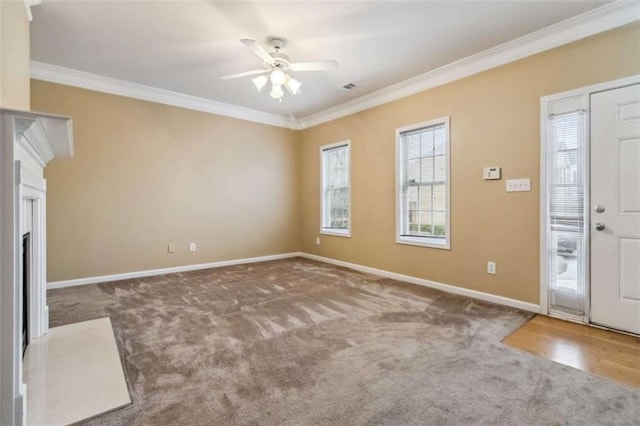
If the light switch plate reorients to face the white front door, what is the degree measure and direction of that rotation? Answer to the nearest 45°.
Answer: approximately 90° to its left

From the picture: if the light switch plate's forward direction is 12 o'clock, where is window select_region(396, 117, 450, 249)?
The window is roughly at 4 o'clock from the light switch plate.

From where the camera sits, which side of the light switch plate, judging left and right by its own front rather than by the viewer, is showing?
front

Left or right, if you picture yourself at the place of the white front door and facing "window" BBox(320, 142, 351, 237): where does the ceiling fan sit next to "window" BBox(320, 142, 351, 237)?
left

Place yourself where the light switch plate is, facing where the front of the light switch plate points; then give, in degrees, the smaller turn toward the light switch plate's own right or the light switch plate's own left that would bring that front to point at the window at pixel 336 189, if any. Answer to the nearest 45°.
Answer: approximately 90° to the light switch plate's own right

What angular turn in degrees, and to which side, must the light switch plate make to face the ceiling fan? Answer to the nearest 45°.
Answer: approximately 45° to its right

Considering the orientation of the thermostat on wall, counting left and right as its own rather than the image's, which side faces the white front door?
left
